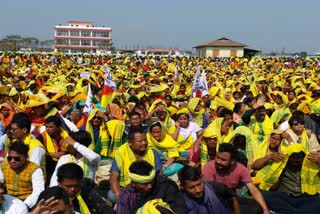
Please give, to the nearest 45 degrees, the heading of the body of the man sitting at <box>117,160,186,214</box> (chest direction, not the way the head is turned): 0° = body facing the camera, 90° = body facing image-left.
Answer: approximately 0°

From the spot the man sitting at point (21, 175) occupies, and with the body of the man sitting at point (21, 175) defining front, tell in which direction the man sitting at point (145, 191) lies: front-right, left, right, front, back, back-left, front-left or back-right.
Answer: left

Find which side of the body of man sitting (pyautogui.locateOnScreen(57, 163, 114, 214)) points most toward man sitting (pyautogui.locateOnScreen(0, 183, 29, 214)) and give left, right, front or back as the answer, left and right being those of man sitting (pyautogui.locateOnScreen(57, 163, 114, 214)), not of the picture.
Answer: right

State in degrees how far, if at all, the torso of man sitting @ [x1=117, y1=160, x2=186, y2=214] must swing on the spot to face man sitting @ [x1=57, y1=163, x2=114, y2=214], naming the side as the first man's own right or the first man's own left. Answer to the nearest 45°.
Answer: approximately 90° to the first man's own right

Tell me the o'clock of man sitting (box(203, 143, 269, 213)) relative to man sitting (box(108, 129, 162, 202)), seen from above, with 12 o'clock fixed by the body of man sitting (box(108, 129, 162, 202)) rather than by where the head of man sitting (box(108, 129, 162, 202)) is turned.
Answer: man sitting (box(203, 143, 269, 213)) is roughly at 11 o'clock from man sitting (box(108, 129, 162, 202)).

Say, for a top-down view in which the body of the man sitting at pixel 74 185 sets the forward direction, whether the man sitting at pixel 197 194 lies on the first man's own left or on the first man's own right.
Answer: on the first man's own left

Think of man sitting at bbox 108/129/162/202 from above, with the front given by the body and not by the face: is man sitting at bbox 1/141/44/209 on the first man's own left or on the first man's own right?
on the first man's own right
